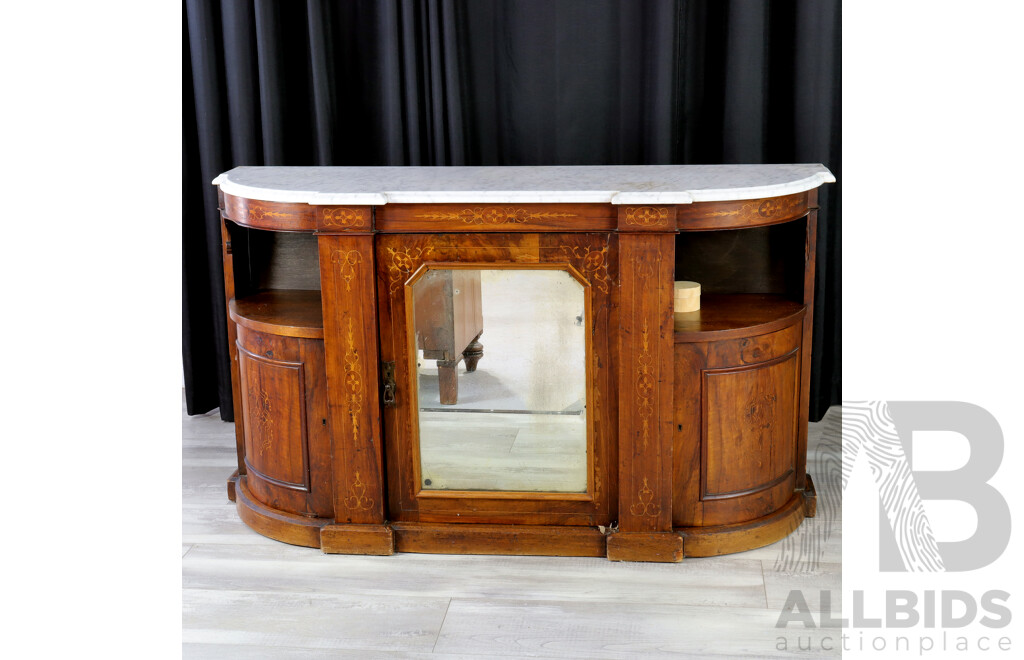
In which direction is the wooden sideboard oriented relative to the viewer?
toward the camera
